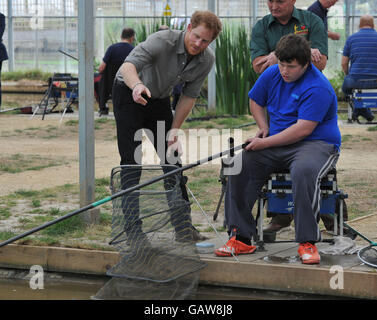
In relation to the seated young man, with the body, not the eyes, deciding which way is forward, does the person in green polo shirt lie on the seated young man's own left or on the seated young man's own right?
on the seated young man's own right

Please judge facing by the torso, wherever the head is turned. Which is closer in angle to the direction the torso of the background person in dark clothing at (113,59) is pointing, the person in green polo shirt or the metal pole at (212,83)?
the metal pole

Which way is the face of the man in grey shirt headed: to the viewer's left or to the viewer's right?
to the viewer's right

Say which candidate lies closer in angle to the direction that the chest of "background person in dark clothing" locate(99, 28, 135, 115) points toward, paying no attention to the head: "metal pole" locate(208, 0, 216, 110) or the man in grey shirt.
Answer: the metal pole

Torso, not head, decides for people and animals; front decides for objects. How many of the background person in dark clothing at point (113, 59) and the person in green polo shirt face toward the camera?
1

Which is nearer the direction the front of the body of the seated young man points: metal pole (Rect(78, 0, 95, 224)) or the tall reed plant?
the metal pole

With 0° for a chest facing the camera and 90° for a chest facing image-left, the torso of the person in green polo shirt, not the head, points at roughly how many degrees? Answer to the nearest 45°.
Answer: approximately 0°

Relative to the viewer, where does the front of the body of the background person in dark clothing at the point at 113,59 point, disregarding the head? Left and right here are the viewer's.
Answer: facing away from the viewer and to the right of the viewer

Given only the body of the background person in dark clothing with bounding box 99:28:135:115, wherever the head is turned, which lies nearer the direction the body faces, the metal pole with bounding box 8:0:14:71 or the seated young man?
the metal pole

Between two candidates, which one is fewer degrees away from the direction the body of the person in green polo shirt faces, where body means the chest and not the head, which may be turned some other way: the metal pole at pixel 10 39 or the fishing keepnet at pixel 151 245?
the fishing keepnet

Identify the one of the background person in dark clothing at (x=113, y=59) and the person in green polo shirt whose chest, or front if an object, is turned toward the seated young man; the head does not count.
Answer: the person in green polo shirt
